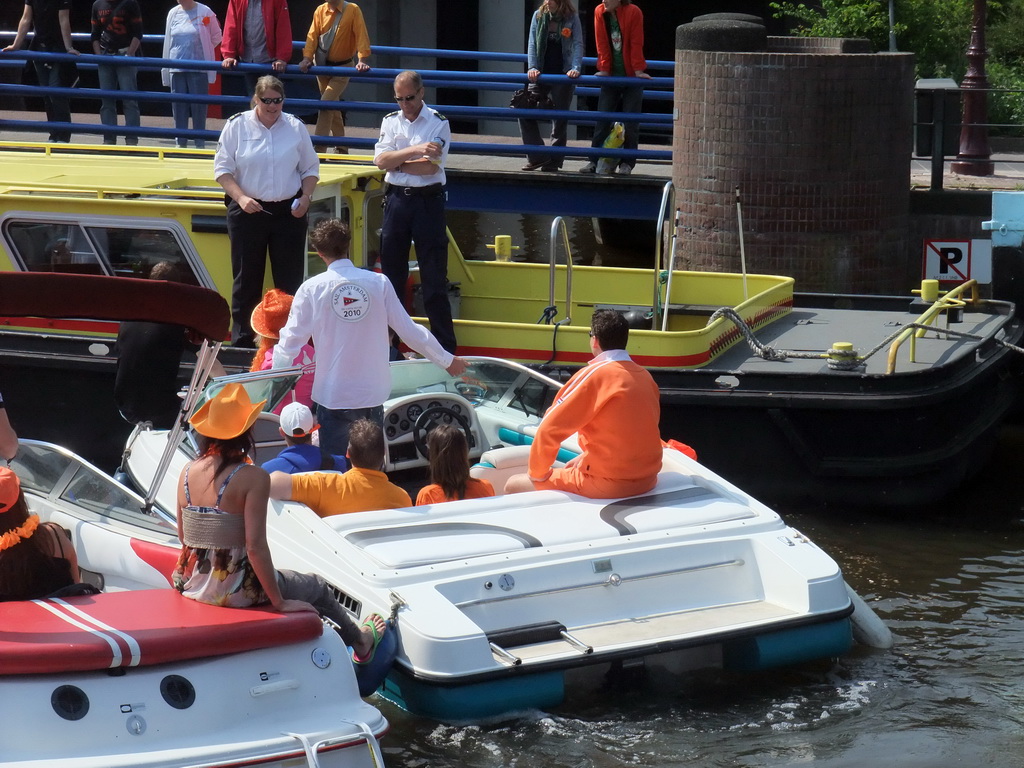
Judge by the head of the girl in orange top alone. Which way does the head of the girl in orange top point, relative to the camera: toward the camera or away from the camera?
away from the camera

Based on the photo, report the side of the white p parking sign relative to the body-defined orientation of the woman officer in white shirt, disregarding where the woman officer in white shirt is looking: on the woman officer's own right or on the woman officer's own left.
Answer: on the woman officer's own left

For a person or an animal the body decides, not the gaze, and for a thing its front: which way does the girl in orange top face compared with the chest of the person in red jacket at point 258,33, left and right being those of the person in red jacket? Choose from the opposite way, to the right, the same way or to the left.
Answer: the opposite way

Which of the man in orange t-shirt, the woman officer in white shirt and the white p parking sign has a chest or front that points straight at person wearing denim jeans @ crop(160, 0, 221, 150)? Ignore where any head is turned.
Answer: the man in orange t-shirt

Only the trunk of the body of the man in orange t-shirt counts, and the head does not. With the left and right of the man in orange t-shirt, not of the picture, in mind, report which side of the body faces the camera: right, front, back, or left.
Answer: back

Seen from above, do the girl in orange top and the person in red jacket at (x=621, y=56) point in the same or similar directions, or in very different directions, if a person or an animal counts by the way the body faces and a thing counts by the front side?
very different directions

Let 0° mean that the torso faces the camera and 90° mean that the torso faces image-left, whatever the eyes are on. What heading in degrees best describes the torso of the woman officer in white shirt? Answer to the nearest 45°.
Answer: approximately 0°

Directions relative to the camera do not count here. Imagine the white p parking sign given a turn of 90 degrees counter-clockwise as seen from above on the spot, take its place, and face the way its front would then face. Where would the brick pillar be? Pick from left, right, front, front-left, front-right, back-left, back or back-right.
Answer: back-left

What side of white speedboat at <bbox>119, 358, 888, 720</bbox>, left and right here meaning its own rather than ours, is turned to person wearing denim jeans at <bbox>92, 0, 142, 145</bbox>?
front

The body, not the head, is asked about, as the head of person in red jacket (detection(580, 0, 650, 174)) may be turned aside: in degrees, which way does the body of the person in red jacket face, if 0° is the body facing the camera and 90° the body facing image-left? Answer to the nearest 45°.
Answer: approximately 0°

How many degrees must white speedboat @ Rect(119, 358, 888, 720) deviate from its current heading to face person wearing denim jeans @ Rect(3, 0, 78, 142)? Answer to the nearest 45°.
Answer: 0° — it already faces them
